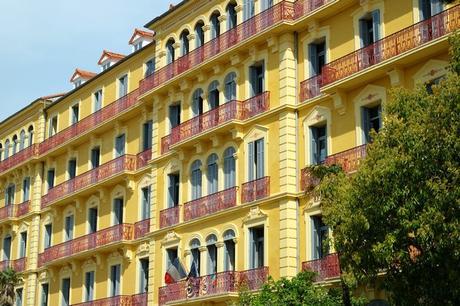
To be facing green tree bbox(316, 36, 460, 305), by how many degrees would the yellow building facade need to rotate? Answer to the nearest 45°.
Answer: approximately 45° to its left

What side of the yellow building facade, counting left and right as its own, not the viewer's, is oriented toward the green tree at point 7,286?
right

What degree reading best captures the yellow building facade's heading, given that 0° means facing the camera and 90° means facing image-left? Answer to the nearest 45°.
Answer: approximately 45°
